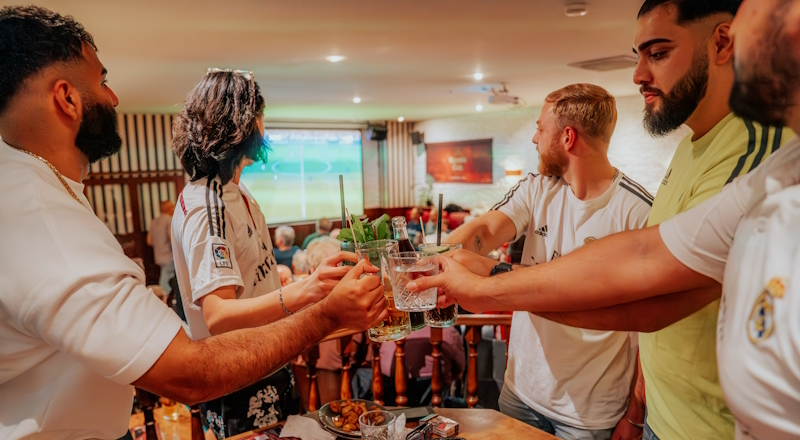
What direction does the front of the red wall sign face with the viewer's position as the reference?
facing the viewer and to the left of the viewer

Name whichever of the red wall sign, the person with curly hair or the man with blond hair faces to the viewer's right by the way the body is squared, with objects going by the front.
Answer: the person with curly hair

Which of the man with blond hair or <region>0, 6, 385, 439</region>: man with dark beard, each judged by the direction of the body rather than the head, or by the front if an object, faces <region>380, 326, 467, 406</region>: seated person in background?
the man with dark beard

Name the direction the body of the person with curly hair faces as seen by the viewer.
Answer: to the viewer's right

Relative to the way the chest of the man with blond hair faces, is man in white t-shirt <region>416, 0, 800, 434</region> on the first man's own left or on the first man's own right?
on the first man's own left

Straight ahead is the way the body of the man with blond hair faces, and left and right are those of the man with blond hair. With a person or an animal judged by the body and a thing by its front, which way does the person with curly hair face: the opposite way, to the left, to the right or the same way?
the opposite way

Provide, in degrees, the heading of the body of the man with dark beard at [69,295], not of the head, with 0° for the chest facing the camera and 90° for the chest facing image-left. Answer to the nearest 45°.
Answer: approximately 225°

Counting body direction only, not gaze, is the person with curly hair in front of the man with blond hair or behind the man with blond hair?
in front

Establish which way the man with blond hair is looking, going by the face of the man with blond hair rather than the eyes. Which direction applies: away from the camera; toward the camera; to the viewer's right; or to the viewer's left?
to the viewer's left

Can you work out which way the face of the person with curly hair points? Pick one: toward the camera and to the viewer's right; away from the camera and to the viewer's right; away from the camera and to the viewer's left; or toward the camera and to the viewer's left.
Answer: away from the camera and to the viewer's right

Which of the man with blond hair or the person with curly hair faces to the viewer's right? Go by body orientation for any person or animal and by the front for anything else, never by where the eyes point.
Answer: the person with curly hair

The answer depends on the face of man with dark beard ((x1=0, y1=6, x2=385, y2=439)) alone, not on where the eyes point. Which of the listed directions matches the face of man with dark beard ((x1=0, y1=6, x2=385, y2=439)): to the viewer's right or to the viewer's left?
to the viewer's right

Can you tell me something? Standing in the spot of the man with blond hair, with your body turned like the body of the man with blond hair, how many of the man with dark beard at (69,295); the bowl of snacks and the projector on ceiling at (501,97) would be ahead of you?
2

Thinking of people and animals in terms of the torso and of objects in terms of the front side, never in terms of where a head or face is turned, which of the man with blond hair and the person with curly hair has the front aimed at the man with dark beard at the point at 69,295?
the man with blond hair

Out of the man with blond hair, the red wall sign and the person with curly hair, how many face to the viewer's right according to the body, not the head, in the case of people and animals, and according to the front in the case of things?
1

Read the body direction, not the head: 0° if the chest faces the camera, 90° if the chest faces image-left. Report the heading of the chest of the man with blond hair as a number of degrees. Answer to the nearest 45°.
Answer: approximately 45°
